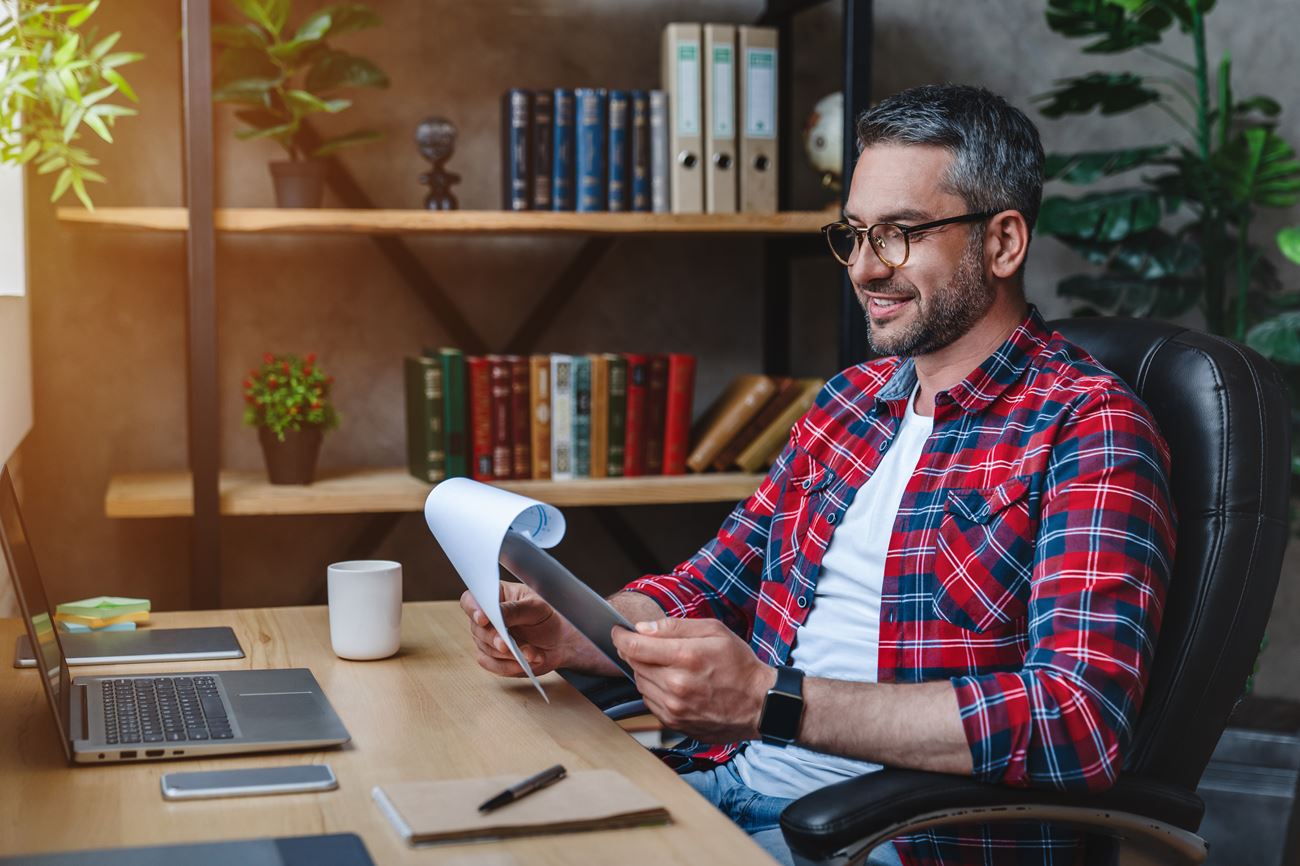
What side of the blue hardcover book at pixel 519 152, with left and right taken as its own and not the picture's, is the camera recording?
right

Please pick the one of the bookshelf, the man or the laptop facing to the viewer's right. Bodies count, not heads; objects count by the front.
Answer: the laptop

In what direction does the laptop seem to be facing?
to the viewer's right

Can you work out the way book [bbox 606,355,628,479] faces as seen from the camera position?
facing to the right of the viewer

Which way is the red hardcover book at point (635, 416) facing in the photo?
to the viewer's right

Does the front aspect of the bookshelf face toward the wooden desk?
yes
